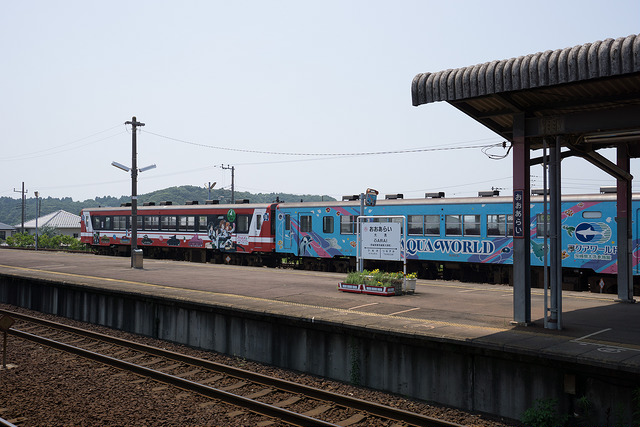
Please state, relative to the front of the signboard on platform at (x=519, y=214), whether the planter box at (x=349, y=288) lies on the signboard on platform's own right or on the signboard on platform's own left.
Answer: on the signboard on platform's own right

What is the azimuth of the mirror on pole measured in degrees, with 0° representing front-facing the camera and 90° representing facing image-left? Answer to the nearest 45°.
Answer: approximately 0°
